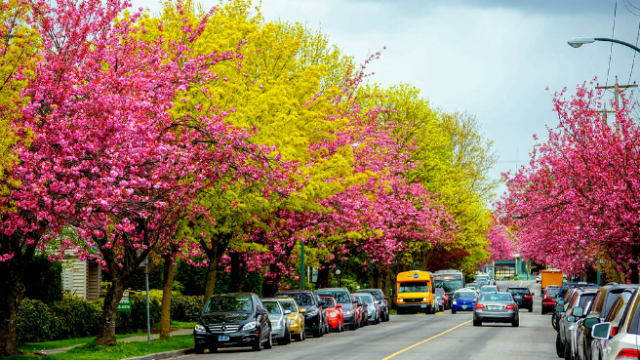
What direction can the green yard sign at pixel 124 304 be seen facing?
toward the camera

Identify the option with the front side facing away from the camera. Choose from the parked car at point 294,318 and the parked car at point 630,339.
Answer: the parked car at point 630,339

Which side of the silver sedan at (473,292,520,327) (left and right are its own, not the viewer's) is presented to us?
back

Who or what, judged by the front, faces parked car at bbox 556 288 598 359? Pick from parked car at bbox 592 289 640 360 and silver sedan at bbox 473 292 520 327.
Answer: parked car at bbox 592 289 640 360

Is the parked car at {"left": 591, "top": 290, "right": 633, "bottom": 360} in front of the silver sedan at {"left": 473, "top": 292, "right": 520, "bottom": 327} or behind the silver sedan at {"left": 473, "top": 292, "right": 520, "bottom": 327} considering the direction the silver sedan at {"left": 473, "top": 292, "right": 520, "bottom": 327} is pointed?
behind

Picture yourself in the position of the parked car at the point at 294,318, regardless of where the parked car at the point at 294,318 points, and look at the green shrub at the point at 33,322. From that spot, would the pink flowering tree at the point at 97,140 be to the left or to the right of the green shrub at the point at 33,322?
left

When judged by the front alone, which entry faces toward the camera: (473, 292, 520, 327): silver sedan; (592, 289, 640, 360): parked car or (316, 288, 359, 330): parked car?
(316, 288, 359, 330): parked car

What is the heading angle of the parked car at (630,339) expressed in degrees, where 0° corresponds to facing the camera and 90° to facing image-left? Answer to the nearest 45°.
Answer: approximately 180°

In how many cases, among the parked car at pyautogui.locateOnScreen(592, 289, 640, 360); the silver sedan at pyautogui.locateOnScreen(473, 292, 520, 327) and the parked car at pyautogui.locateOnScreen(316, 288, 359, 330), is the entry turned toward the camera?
1

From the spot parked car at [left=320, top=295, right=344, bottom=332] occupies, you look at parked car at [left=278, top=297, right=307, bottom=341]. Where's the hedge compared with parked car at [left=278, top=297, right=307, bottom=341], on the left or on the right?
right

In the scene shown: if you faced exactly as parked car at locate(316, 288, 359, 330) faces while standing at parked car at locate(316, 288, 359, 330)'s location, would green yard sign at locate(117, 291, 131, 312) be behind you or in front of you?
in front

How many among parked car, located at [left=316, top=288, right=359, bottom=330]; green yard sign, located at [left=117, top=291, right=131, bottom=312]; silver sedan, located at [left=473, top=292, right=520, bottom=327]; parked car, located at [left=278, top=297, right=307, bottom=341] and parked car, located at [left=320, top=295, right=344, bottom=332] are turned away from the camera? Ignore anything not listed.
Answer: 1

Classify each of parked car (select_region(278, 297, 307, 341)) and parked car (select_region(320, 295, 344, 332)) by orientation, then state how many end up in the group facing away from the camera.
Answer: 0

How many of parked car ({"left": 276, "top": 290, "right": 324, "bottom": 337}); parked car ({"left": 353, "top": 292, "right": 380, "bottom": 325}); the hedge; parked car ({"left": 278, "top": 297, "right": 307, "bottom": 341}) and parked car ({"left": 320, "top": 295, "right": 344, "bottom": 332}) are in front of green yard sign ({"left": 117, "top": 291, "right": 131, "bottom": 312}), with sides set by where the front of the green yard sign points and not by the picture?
0

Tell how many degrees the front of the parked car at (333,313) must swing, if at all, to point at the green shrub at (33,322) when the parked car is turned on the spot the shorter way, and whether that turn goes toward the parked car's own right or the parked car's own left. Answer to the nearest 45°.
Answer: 0° — it already faces it
